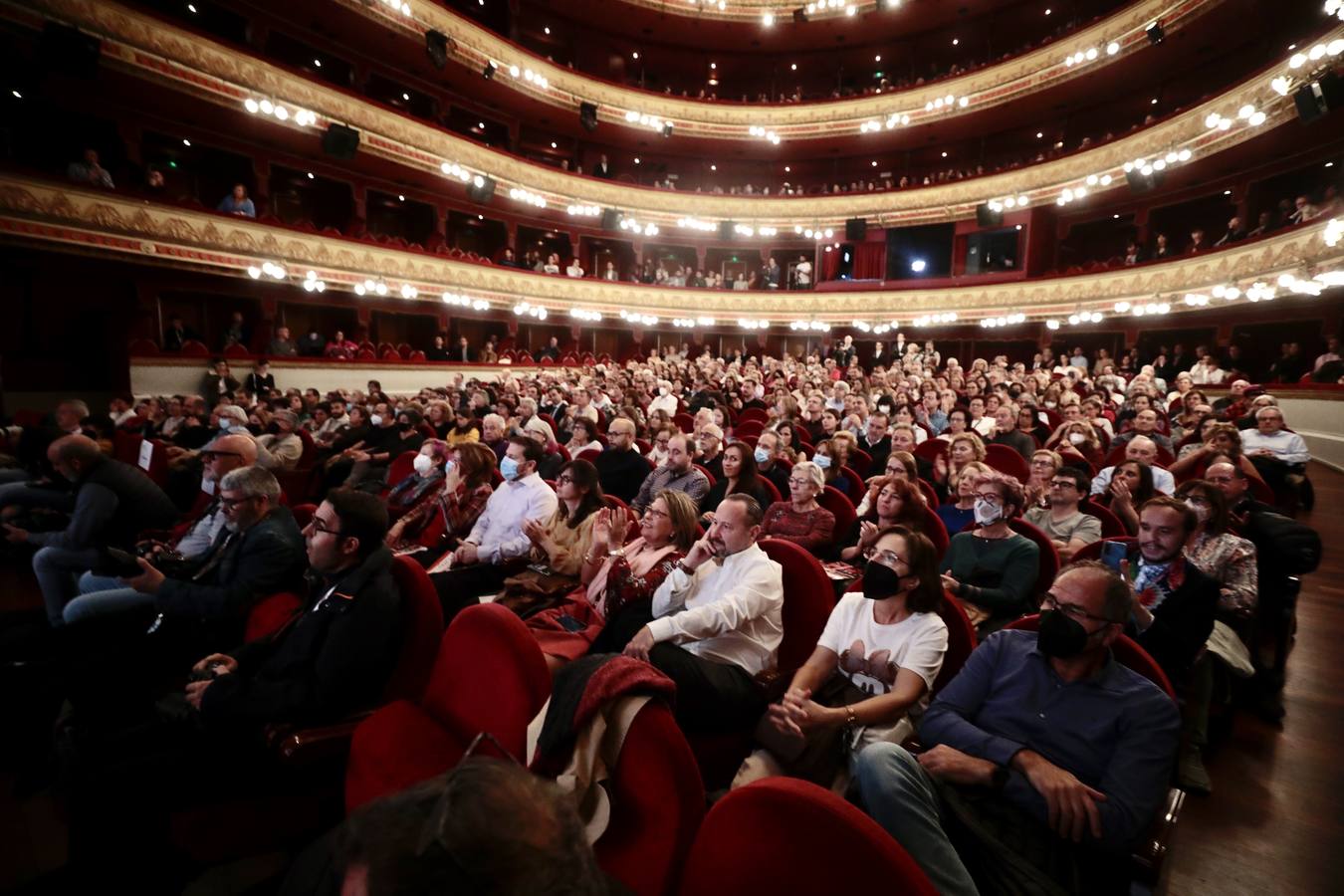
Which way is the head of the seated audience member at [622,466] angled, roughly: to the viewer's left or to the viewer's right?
to the viewer's left

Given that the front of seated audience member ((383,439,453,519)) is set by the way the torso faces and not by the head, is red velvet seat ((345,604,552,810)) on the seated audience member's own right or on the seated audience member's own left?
on the seated audience member's own left

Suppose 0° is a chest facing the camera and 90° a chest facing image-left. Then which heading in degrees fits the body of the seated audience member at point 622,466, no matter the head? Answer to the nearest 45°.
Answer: approximately 45°

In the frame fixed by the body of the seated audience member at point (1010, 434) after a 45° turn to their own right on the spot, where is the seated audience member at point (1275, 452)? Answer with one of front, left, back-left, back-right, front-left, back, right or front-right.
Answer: back

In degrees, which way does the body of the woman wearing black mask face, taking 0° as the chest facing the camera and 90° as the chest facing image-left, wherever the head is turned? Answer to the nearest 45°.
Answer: approximately 45°

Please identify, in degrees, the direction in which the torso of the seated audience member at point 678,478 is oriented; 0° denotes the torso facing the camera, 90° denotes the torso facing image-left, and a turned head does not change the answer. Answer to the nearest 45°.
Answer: approximately 45°

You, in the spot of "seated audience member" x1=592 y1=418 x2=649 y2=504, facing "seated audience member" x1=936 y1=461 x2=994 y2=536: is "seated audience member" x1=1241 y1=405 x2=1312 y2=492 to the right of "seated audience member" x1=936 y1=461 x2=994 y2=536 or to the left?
left
